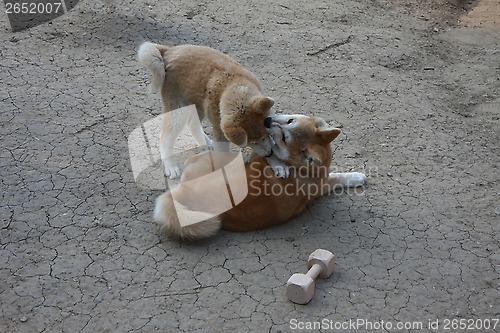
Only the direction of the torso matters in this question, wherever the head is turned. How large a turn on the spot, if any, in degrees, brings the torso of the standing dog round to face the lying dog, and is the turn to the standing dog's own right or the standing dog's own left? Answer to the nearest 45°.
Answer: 0° — it already faces it

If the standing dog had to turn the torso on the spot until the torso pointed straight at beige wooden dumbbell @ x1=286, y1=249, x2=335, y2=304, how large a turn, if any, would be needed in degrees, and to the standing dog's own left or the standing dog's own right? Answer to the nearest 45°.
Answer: approximately 45° to the standing dog's own right

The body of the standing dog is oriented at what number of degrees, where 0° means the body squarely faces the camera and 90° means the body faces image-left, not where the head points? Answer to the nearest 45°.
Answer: approximately 315°
